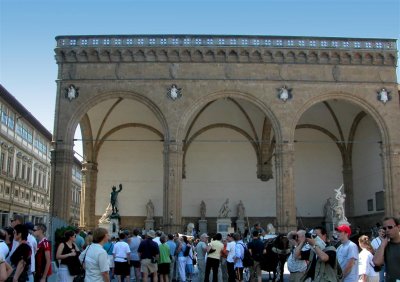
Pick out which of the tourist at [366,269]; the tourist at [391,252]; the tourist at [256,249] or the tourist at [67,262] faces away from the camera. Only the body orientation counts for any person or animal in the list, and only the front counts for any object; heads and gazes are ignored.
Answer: the tourist at [256,249]

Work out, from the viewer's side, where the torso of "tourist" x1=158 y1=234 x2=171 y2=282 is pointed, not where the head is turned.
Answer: away from the camera

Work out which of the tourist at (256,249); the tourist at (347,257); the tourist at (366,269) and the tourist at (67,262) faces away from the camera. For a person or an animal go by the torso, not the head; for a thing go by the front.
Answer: the tourist at (256,249)

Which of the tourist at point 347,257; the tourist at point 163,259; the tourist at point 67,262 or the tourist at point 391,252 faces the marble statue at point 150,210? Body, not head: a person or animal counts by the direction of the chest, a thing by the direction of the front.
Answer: the tourist at point 163,259

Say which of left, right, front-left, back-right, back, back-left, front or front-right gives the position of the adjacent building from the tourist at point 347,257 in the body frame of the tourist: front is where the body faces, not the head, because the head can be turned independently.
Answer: right

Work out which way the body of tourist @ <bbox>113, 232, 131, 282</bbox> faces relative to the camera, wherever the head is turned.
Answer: away from the camera

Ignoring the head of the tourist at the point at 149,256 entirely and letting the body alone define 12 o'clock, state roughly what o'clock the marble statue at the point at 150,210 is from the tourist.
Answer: The marble statue is roughly at 12 o'clock from the tourist.

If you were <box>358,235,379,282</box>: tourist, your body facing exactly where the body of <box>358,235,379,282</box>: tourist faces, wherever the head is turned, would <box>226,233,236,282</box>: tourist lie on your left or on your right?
on your right

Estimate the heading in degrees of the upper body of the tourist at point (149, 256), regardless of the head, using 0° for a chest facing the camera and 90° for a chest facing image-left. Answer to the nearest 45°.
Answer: approximately 180°

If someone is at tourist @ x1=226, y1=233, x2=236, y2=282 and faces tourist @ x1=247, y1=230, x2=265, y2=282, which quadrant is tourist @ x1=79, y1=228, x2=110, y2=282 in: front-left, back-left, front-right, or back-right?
back-right

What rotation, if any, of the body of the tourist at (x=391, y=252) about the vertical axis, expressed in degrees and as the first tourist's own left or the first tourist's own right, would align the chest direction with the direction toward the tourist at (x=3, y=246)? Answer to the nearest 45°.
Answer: approximately 45° to the first tourist's own right

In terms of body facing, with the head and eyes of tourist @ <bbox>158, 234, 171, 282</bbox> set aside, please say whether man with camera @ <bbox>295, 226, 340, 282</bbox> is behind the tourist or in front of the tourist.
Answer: behind
